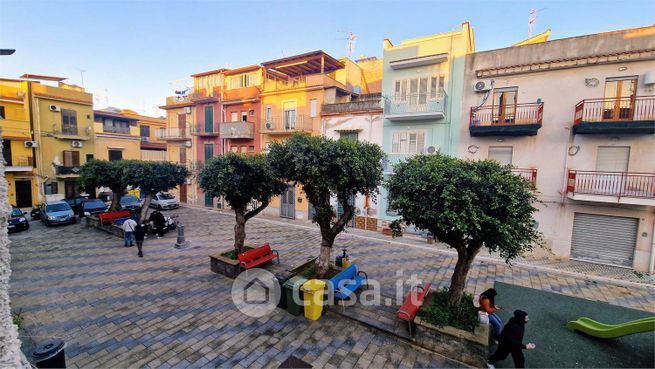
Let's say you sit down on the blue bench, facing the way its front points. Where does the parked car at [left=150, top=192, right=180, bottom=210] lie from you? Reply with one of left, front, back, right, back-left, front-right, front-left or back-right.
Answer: back

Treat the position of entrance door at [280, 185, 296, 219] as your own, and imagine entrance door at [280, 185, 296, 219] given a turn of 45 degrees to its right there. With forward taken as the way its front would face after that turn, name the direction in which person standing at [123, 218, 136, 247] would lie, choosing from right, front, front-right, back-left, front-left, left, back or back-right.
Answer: front-left

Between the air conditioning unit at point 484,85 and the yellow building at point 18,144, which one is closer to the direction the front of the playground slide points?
the yellow building

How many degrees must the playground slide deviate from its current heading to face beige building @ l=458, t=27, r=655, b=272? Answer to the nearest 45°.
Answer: approximately 90° to its right

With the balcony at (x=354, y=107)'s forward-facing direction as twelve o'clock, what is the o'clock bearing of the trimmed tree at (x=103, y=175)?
The trimmed tree is roughly at 1 o'clock from the balcony.

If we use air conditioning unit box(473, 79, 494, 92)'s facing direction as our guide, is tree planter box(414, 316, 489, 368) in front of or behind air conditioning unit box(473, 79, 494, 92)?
in front

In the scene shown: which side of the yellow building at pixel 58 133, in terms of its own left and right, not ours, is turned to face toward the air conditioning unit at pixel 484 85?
front

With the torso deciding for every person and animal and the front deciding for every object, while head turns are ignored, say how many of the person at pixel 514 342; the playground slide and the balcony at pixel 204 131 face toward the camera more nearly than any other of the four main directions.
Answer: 1

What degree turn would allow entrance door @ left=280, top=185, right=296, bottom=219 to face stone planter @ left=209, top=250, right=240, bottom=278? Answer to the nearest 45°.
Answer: approximately 45° to its left

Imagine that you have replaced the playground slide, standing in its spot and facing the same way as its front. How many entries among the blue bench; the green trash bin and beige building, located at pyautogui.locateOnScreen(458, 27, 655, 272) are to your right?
1

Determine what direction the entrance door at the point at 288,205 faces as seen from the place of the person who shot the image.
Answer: facing the viewer and to the left of the viewer

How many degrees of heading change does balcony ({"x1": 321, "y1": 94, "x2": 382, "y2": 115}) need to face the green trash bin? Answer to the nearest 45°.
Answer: approximately 45° to its left

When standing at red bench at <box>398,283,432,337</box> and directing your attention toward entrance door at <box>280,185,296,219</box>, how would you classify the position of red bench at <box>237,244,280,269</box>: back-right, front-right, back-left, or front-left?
front-left

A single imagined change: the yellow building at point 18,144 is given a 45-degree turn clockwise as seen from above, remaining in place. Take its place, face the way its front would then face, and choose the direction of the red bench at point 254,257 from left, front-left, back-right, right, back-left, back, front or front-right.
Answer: front

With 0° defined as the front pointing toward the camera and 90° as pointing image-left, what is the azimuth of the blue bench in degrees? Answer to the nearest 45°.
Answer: approximately 315°
